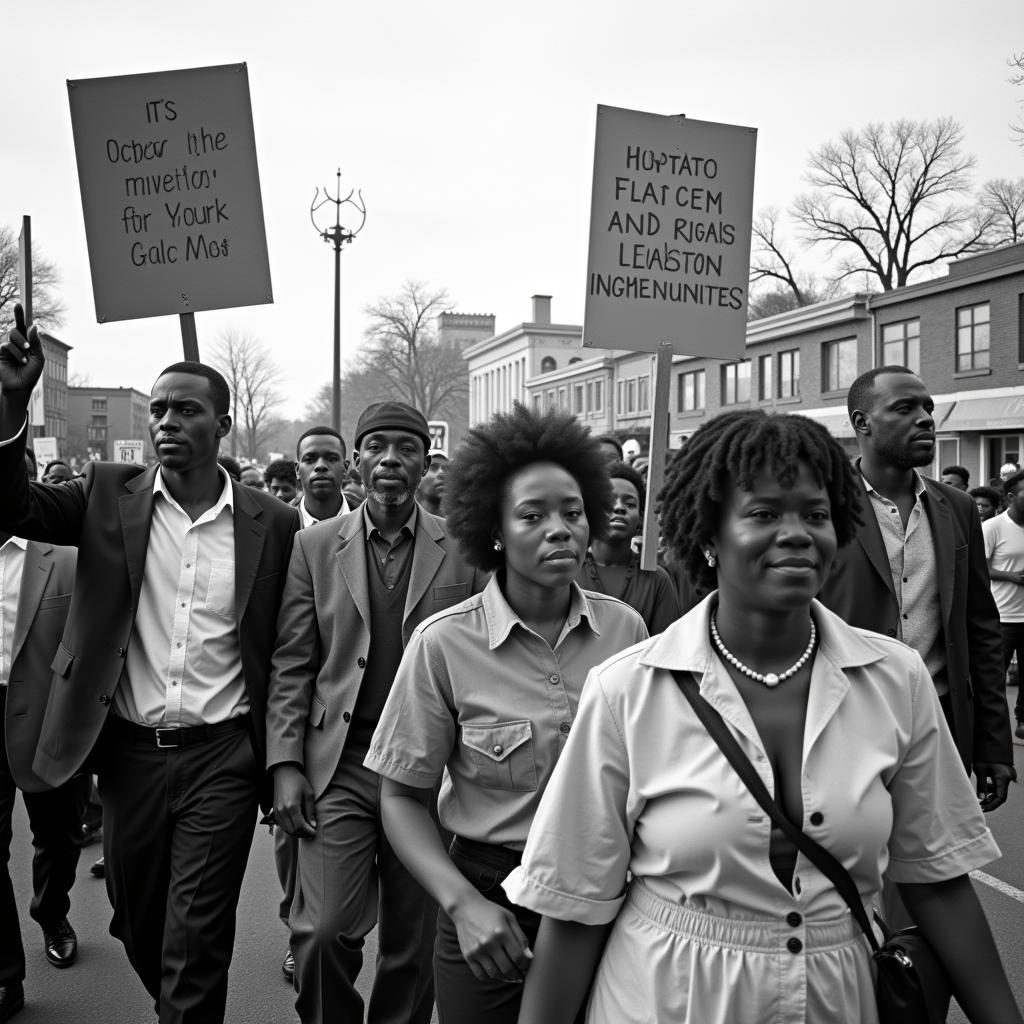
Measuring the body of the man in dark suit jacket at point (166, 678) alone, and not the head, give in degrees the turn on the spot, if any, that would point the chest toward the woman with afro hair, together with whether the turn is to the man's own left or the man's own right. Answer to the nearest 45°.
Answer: approximately 45° to the man's own left

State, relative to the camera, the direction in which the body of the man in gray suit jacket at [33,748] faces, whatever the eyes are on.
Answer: toward the camera

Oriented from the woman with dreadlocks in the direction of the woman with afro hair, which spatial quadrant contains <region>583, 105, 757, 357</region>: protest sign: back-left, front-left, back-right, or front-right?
front-right

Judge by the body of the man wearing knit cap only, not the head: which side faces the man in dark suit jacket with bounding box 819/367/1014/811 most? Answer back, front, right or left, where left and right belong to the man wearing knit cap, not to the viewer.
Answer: left

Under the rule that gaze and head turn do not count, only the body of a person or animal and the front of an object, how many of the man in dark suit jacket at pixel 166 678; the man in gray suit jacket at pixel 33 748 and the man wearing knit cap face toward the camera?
3

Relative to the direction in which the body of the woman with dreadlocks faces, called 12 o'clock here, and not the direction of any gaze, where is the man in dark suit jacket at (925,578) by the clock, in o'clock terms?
The man in dark suit jacket is roughly at 8 o'clock from the woman with dreadlocks.

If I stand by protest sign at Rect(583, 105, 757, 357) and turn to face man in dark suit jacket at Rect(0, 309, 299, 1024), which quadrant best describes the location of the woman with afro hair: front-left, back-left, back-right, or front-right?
front-left

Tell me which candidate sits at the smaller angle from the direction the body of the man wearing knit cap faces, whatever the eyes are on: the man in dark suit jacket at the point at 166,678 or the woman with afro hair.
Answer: the woman with afro hair

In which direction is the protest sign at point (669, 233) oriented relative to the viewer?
toward the camera

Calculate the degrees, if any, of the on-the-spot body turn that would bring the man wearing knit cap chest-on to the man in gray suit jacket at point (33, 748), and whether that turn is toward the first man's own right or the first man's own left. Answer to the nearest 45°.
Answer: approximately 135° to the first man's own right

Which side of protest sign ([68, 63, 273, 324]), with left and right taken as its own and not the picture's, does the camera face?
front
